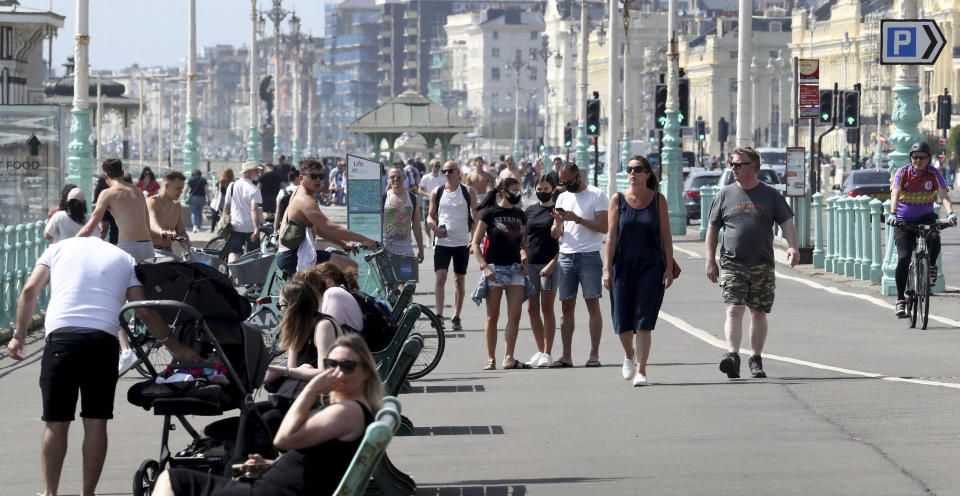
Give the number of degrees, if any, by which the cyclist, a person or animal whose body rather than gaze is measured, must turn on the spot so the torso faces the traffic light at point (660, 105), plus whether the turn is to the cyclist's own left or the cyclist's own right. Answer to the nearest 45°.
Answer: approximately 180°

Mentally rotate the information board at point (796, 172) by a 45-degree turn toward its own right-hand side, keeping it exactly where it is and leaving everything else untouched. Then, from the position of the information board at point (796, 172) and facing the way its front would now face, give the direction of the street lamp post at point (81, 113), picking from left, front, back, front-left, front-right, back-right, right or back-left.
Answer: front-right

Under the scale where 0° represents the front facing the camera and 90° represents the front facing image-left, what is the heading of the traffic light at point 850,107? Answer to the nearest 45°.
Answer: approximately 0°

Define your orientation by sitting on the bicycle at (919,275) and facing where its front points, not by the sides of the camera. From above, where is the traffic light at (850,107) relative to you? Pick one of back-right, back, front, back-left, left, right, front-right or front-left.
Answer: back

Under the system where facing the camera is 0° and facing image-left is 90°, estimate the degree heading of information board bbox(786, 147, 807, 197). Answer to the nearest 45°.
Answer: approximately 0°

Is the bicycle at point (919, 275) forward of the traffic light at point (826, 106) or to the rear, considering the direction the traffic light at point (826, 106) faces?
forward
